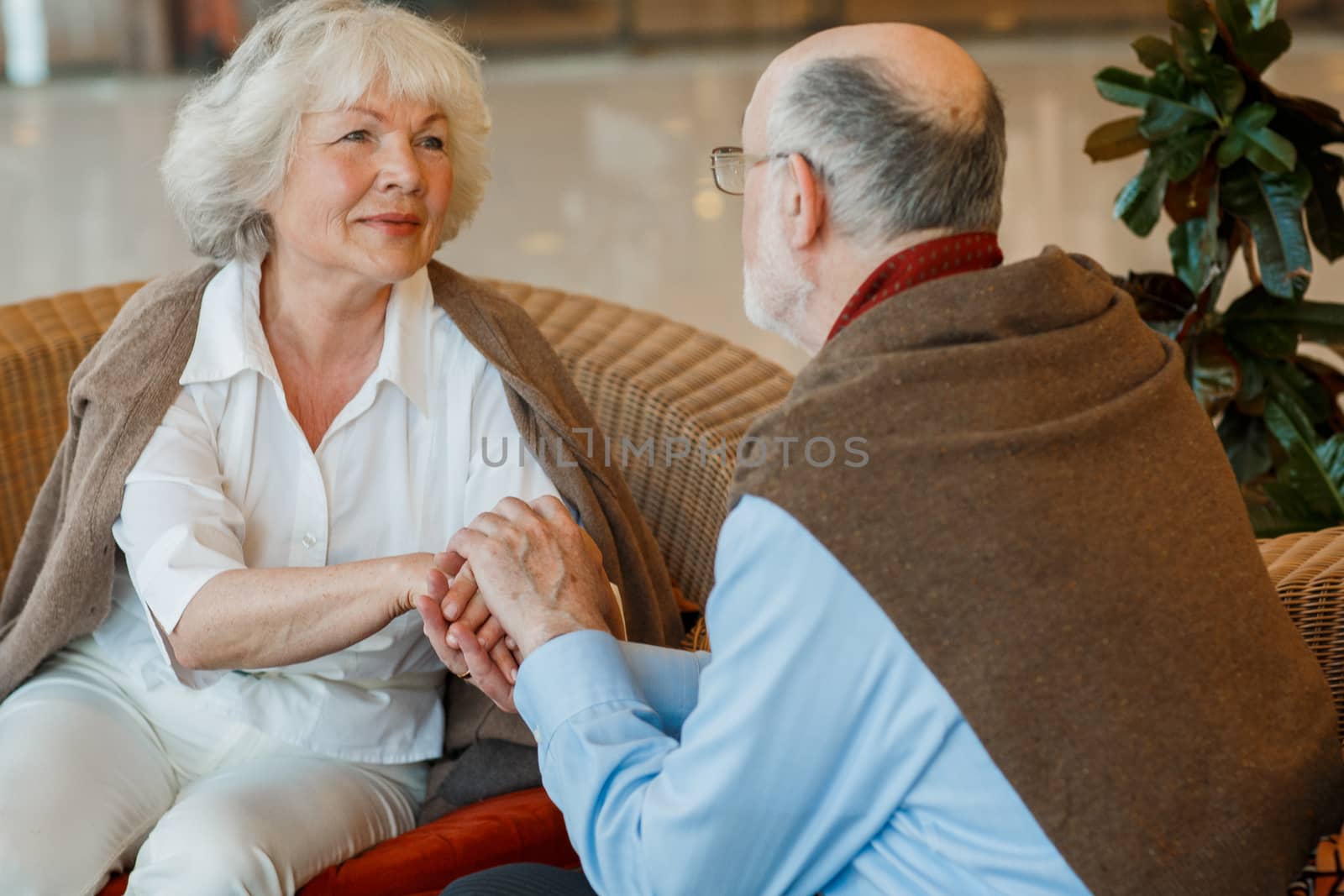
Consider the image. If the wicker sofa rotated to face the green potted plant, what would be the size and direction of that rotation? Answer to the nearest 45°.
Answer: approximately 90° to its left

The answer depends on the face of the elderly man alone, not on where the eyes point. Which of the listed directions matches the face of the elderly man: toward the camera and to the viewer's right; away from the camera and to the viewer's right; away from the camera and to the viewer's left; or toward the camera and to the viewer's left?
away from the camera and to the viewer's left

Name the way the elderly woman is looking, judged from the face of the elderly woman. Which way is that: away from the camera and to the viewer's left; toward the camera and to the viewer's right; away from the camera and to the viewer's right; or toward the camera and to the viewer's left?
toward the camera and to the viewer's right

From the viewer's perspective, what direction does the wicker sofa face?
toward the camera
